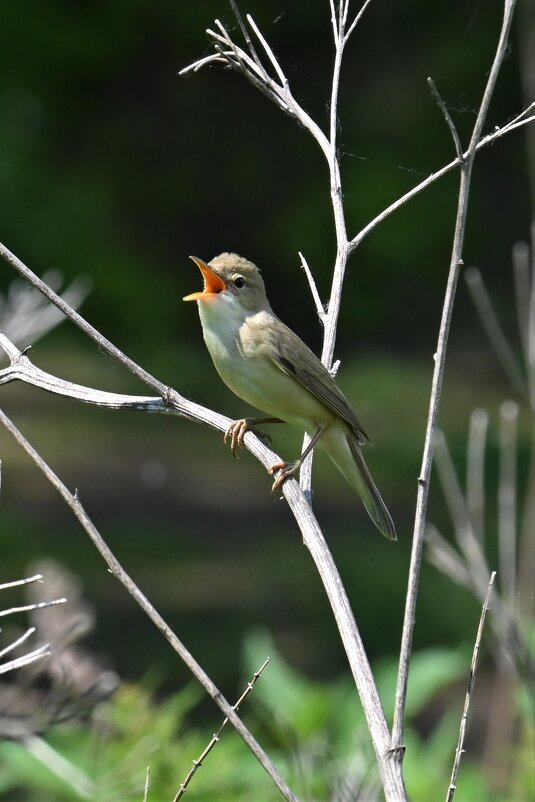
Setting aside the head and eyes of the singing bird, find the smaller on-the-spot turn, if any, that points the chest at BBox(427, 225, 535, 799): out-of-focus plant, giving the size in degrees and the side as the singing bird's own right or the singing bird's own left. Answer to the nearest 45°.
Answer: approximately 180°

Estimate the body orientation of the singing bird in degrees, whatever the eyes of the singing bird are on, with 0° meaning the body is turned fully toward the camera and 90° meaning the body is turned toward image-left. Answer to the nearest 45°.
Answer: approximately 90°
